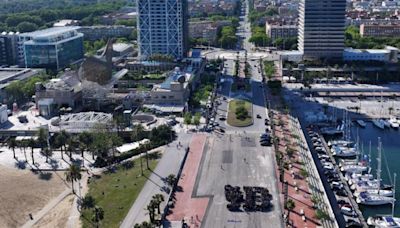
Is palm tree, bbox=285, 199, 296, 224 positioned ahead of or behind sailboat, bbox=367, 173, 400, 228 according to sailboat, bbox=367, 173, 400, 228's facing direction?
behind

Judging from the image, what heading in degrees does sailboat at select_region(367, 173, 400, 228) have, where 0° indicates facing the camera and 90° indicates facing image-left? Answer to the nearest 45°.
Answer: approximately 270°

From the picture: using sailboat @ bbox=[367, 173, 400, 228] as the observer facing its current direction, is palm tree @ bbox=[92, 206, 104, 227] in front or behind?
behind

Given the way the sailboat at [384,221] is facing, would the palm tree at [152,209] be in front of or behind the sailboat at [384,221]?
behind
